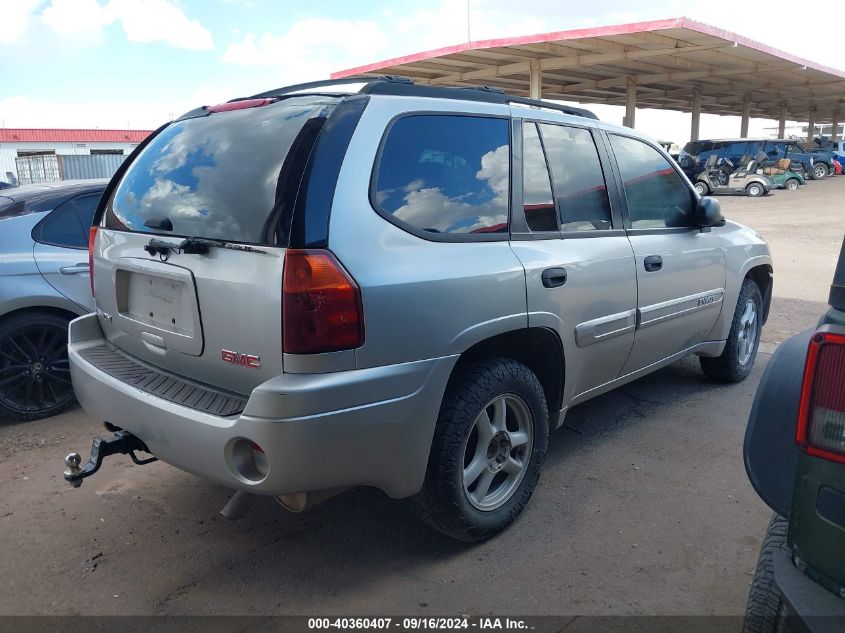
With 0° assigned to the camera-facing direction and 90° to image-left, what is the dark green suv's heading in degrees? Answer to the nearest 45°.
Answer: approximately 180°

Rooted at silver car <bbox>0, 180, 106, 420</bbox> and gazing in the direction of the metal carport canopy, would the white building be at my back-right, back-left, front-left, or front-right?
front-left

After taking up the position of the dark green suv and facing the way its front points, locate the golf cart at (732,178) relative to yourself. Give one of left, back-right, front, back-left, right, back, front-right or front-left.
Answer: front

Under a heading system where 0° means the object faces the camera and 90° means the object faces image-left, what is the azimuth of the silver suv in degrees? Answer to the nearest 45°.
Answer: approximately 225°

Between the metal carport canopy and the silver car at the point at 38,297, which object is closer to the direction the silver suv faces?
the metal carport canopy

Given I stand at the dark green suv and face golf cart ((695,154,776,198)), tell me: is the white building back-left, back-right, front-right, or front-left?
front-left

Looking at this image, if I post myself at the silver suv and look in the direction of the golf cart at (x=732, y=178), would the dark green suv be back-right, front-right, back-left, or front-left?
back-right

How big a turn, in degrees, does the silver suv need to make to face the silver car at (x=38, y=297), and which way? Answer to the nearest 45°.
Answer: approximately 90° to its left

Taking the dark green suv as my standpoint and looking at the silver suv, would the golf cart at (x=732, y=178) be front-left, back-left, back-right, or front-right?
front-right
